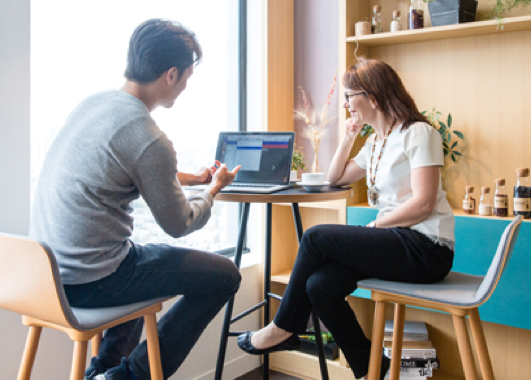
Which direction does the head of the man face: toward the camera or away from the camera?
away from the camera

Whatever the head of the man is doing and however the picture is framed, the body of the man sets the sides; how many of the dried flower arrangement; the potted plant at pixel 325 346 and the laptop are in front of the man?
3

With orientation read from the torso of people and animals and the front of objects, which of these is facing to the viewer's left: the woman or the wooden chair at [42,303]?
the woman

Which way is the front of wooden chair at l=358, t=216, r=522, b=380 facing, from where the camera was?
facing to the left of the viewer

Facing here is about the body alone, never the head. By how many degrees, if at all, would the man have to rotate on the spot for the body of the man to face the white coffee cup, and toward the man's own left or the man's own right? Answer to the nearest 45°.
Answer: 0° — they already face it

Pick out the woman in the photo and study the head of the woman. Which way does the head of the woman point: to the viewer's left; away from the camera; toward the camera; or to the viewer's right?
to the viewer's left

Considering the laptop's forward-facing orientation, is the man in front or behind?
in front

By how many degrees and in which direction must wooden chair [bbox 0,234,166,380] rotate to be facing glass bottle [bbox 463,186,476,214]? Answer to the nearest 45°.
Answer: approximately 45° to its right

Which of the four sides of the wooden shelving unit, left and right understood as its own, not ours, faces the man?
front

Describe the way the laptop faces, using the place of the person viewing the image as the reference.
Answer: facing the viewer and to the left of the viewer

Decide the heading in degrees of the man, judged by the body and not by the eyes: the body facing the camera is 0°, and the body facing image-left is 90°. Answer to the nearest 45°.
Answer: approximately 225°

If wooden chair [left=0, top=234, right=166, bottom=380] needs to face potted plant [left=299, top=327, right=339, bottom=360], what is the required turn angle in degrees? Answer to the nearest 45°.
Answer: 0° — it already faces it

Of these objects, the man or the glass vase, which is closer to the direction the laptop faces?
the man

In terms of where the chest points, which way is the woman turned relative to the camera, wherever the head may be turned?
to the viewer's left
